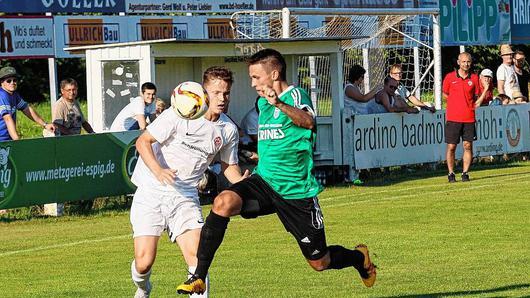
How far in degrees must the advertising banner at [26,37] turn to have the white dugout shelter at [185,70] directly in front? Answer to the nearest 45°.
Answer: approximately 90° to its left

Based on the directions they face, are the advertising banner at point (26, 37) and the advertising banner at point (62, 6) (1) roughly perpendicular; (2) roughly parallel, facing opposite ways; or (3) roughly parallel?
roughly parallel

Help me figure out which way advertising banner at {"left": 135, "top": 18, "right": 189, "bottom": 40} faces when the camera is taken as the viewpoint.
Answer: facing the viewer

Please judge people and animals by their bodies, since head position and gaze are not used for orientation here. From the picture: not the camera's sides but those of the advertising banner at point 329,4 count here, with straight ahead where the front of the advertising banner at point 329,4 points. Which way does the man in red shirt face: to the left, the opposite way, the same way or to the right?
the same way

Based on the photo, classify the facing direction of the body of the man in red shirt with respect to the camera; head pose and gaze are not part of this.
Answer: toward the camera

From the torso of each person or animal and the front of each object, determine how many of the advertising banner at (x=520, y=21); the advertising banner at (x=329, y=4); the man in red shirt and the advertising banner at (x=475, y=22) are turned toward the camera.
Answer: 4

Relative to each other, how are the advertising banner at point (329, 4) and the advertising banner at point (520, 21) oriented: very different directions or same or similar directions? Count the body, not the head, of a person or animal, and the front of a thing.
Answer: same or similar directions

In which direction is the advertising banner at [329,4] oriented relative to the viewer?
toward the camera

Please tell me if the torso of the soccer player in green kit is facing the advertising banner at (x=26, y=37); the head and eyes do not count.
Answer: no

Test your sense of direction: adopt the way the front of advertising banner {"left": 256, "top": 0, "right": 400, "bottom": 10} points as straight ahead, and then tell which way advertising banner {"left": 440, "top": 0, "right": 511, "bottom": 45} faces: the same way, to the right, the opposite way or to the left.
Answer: the same way

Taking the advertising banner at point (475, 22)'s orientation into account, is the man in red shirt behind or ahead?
ahead

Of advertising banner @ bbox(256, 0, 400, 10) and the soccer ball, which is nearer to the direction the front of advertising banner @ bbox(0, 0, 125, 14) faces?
the soccer ball
